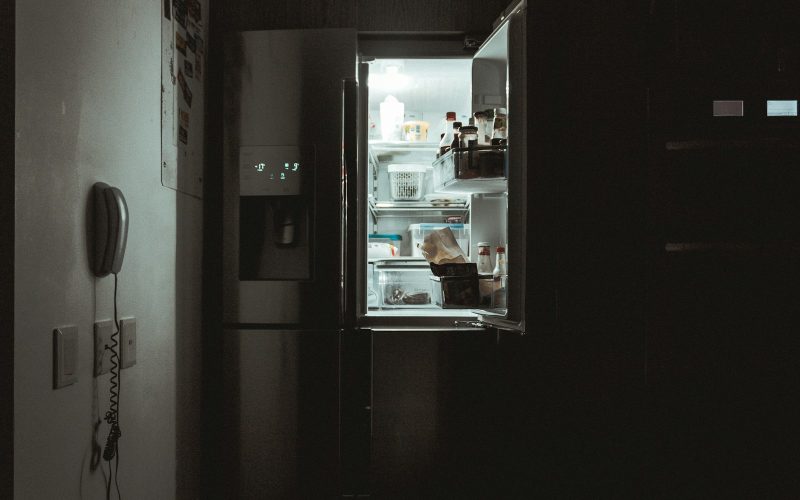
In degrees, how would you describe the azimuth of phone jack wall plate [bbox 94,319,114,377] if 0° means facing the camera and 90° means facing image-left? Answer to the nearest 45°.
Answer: approximately 315°

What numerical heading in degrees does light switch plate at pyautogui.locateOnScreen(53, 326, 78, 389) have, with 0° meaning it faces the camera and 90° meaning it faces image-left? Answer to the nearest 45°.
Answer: approximately 315°

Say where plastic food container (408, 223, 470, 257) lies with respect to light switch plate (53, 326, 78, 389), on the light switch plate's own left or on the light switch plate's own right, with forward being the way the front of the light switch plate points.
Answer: on the light switch plate's own left

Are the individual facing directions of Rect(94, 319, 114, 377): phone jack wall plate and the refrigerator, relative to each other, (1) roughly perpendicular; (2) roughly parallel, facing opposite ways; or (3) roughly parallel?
roughly perpendicular

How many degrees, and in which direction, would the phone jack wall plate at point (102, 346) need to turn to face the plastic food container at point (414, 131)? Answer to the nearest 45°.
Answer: approximately 90° to its left

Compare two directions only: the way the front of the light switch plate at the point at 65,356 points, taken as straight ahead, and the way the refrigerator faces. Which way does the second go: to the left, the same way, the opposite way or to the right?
to the right

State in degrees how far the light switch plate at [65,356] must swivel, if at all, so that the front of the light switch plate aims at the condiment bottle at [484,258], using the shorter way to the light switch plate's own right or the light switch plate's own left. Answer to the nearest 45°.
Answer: approximately 45° to the light switch plate's own left
